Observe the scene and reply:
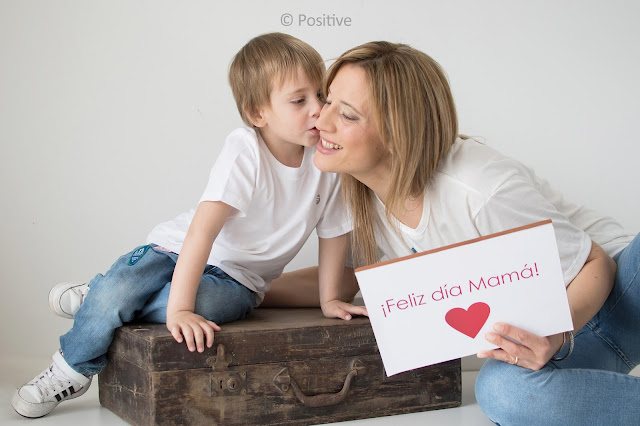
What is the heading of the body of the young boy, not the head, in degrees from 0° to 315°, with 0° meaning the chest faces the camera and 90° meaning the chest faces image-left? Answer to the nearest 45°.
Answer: approximately 315°

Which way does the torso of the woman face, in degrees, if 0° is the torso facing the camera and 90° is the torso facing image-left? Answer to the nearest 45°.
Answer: approximately 45°
